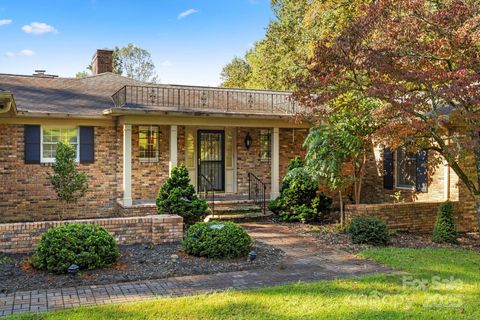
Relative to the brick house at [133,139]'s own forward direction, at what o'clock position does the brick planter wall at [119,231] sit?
The brick planter wall is roughly at 12 o'clock from the brick house.

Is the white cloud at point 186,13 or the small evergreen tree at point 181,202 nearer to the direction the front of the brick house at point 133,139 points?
the small evergreen tree

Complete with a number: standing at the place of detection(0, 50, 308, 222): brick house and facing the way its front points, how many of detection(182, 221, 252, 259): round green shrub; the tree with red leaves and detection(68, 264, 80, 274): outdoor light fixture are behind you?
0

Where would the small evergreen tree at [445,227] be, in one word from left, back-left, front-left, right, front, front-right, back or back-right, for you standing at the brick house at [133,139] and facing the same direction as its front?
front-left

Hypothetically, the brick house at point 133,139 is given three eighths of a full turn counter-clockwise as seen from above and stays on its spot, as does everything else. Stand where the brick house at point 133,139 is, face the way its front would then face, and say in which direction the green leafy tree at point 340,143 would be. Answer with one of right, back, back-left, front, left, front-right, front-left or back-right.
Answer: right

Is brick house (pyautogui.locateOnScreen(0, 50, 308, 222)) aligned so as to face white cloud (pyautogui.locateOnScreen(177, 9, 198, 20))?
no

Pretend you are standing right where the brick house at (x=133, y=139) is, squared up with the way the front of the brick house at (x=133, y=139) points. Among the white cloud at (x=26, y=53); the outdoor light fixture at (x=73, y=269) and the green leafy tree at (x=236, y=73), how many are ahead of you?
1

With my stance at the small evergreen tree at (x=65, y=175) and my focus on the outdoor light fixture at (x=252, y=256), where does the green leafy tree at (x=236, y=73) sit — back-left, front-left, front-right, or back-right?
back-left

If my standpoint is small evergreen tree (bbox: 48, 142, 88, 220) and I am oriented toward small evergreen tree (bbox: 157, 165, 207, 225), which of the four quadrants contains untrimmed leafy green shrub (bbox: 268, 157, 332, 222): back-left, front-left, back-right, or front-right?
front-left

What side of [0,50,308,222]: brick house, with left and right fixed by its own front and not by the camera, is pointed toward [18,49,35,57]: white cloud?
back

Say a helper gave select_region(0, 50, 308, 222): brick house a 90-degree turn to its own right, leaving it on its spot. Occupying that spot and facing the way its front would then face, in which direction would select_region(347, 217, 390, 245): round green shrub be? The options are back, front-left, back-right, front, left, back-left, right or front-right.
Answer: back-left

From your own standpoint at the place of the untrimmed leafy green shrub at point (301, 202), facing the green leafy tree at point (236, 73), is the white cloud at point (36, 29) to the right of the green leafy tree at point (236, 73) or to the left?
left

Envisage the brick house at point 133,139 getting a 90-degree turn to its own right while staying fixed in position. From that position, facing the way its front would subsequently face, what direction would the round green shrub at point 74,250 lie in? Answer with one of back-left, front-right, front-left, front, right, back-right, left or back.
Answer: left

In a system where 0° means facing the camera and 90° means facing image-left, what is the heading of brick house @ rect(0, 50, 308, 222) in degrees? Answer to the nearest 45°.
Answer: approximately 0°

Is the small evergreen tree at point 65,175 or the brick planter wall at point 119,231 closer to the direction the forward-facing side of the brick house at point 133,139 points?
the brick planter wall

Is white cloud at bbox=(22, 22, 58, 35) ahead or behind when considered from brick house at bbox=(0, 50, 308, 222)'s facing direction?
behind
